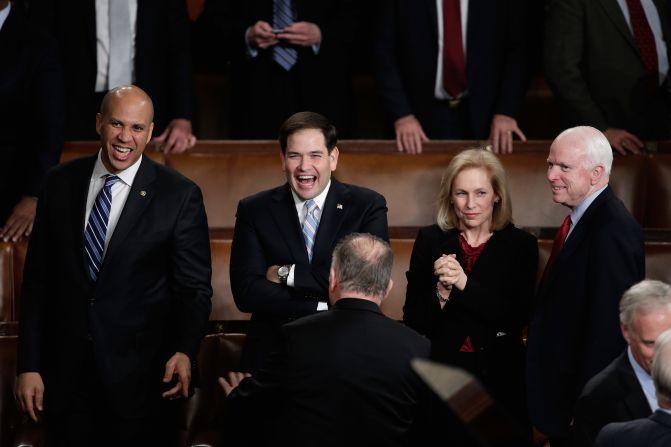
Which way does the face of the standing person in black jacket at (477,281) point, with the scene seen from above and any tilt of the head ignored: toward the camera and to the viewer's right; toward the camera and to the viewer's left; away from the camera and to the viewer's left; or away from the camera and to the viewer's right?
toward the camera and to the viewer's left

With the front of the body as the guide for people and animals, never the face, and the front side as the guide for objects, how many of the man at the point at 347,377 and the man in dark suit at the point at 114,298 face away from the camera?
1

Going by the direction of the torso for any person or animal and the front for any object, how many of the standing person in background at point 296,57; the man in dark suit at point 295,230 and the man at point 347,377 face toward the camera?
2

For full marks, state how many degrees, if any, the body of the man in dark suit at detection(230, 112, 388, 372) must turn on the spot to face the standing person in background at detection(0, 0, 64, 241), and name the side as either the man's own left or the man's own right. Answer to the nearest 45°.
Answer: approximately 135° to the man's own right

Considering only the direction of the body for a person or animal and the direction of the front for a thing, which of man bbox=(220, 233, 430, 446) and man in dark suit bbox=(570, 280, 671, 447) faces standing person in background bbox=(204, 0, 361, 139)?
the man

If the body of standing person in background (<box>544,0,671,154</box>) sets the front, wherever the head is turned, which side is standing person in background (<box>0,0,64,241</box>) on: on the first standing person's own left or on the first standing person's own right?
on the first standing person's own right

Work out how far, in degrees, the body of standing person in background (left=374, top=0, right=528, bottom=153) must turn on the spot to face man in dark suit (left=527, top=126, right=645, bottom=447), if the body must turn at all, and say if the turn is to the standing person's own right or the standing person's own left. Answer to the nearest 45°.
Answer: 0° — they already face them

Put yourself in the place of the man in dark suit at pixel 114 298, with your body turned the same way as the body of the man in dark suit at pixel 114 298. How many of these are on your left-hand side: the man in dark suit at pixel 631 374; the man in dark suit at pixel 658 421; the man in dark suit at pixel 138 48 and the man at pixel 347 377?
3

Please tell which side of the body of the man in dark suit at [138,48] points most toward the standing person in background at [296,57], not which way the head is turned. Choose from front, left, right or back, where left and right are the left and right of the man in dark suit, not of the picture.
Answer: left

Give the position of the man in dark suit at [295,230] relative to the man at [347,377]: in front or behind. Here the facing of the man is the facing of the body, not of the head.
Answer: in front

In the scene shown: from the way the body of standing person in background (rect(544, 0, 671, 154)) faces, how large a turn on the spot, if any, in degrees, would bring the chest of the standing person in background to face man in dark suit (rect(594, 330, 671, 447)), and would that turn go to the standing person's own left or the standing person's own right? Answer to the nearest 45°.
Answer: approximately 45° to the standing person's own right
